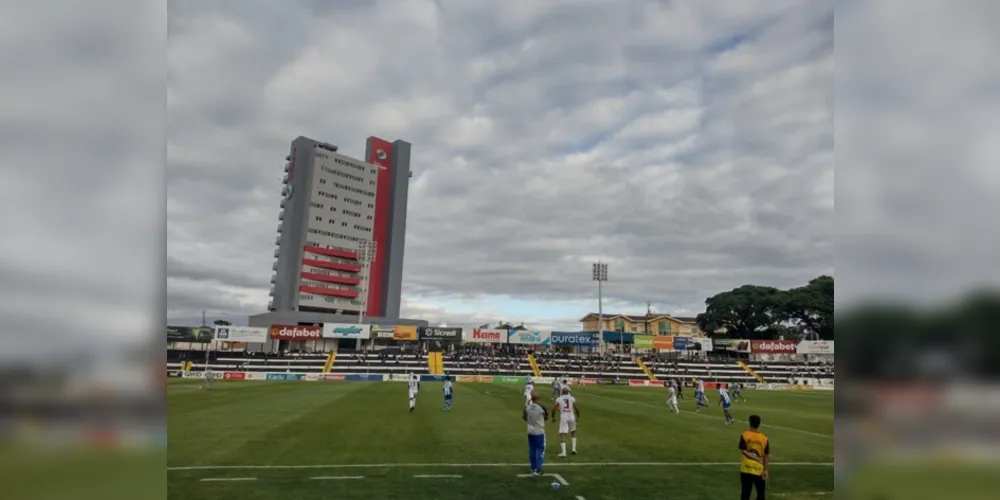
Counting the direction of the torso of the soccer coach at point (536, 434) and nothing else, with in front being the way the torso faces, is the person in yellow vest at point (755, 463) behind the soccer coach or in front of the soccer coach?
behind

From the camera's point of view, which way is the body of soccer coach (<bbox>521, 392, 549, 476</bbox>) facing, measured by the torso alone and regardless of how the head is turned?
away from the camera

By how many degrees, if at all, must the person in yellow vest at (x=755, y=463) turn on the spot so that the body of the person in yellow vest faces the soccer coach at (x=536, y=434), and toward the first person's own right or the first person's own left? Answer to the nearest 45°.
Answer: approximately 45° to the first person's own left

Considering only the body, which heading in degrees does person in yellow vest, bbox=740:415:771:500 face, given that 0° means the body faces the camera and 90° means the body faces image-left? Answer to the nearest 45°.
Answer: approximately 180°

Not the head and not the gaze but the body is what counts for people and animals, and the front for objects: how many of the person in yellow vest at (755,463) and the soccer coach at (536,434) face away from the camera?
2
